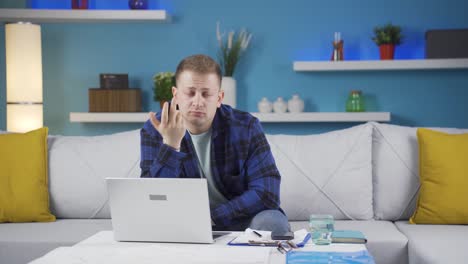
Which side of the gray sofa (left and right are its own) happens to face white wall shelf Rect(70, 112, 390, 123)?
back

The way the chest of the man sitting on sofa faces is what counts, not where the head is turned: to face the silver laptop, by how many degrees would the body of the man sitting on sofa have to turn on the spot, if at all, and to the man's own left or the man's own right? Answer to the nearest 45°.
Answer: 0° — they already face it

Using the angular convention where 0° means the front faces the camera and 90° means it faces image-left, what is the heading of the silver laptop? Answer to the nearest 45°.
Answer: approximately 180°

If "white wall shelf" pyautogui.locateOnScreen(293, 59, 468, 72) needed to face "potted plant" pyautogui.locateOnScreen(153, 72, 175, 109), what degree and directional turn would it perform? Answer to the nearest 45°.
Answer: approximately 90° to its right

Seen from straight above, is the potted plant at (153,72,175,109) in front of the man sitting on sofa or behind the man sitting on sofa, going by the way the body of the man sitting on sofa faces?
behind

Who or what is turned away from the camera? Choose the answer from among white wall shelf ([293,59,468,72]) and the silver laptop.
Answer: the silver laptop

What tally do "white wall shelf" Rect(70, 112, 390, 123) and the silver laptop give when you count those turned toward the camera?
1

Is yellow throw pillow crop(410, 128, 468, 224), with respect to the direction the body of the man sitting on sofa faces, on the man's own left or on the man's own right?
on the man's own left

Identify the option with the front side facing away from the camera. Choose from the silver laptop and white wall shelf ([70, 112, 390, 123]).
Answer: the silver laptop

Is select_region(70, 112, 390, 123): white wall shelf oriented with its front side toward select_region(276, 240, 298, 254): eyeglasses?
yes

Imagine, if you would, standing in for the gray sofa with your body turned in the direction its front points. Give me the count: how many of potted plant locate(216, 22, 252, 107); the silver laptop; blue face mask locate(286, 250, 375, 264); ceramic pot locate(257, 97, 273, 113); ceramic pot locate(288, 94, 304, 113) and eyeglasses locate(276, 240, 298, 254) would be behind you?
3

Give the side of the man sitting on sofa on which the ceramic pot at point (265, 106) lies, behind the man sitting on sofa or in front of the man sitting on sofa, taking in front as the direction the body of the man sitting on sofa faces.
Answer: behind
